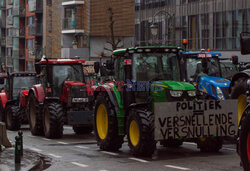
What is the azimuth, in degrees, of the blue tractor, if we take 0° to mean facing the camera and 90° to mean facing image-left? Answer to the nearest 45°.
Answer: approximately 315°

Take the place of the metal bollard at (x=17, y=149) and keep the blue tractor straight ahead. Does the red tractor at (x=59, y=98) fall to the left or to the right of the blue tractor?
left

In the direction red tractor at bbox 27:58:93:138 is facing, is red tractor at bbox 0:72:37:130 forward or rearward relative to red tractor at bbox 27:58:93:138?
rearward

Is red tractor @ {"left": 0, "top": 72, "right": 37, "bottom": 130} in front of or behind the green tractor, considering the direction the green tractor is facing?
behind

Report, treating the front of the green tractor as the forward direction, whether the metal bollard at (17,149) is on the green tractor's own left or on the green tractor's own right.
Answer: on the green tractor's own right
